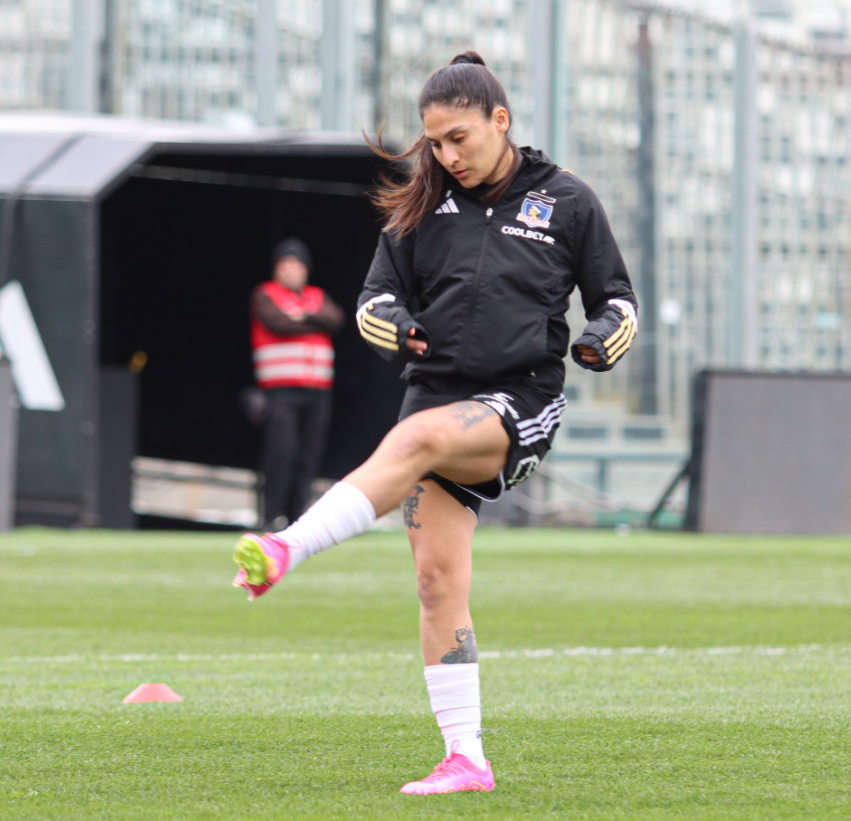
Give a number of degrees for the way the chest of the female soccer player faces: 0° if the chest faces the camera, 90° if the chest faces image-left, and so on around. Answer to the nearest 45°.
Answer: approximately 45°

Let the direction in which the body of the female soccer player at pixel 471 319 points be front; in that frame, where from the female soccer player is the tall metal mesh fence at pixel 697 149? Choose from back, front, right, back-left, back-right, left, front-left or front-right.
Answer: back-right

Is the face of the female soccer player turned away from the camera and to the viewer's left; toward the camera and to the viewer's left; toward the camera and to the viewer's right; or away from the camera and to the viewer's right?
toward the camera and to the viewer's left

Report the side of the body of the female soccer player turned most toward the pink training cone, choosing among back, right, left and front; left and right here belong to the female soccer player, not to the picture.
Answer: right
